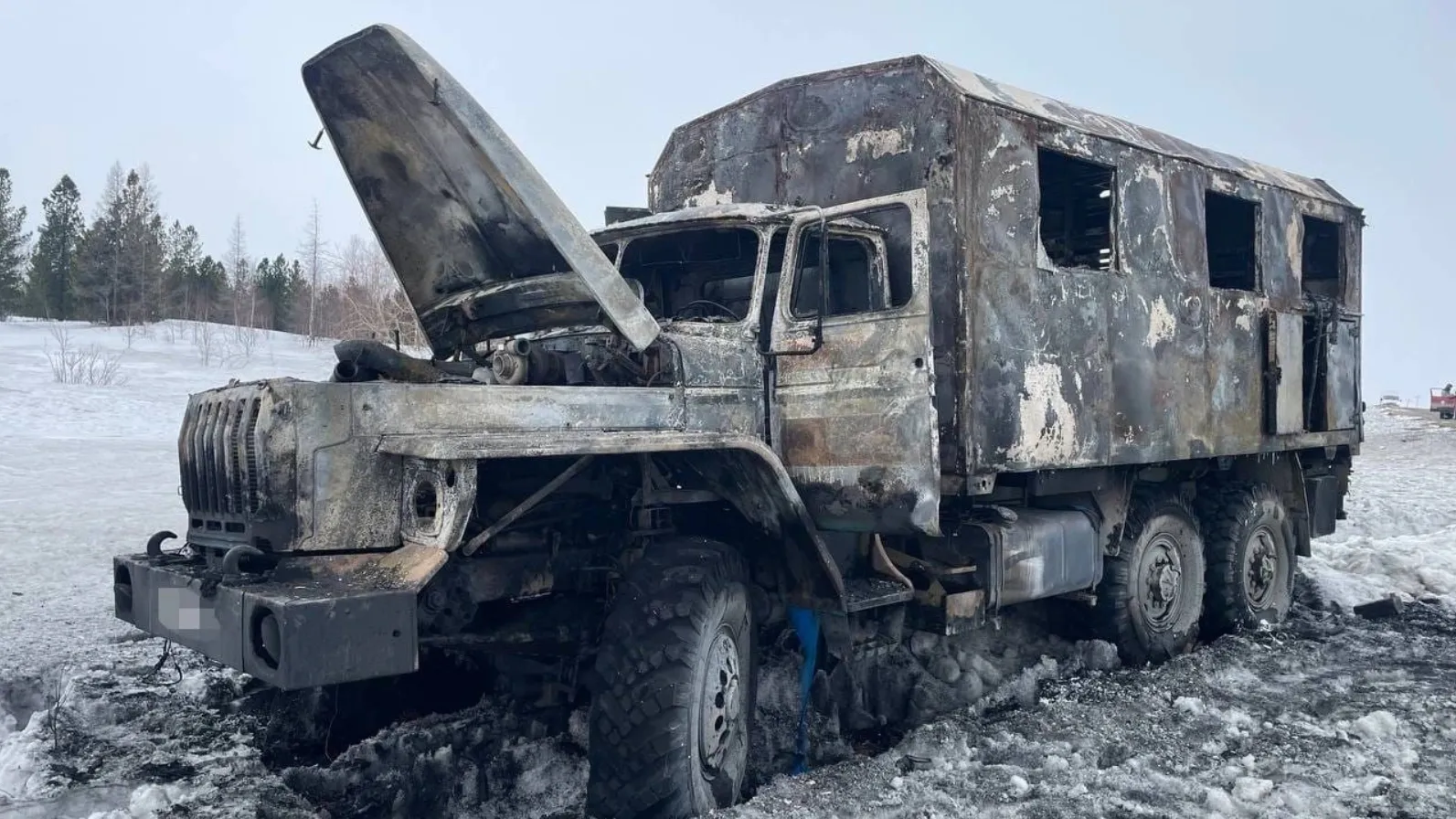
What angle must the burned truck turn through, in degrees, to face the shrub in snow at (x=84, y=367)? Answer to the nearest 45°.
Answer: approximately 90° to its right

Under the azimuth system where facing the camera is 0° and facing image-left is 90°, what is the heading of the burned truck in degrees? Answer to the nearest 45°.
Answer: approximately 45°

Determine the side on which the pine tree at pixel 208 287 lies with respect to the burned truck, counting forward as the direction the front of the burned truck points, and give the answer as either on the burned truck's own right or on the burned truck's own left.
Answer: on the burned truck's own right

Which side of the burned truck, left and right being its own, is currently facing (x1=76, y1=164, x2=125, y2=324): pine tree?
right

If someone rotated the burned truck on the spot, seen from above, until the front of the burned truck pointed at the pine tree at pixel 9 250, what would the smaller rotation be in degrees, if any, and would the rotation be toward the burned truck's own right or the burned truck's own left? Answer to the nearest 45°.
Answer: approximately 90° to the burned truck's own right

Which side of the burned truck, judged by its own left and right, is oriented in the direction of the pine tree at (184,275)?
right

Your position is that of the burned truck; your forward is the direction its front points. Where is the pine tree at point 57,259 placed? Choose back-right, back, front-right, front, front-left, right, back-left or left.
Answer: right
